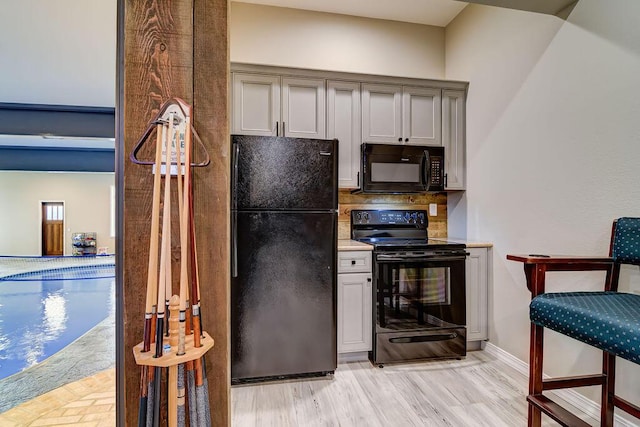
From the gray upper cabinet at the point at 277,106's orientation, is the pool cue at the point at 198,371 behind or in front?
in front

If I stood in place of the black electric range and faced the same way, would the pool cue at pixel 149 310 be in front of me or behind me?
in front

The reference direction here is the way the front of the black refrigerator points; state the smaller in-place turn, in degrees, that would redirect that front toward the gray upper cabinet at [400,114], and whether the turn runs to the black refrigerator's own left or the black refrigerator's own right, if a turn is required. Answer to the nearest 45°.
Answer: approximately 135° to the black refrigerator's own left

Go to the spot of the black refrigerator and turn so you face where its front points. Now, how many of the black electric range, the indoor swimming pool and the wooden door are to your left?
1
